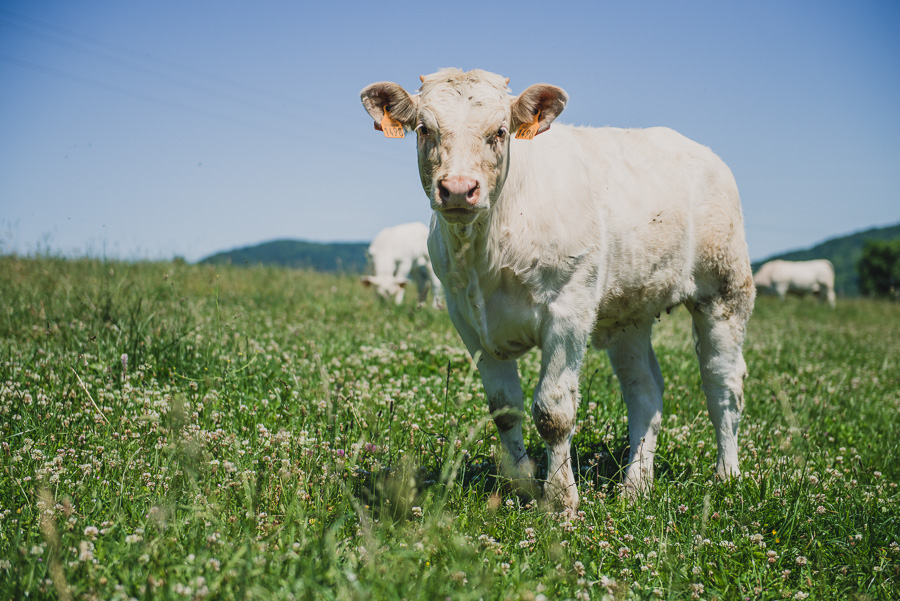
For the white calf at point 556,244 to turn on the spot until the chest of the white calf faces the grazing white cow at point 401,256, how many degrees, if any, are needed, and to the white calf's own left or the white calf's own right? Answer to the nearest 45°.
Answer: approximately 135° to the white calf's own right

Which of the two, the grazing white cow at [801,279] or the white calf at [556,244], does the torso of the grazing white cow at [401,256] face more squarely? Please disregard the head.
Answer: the white calf

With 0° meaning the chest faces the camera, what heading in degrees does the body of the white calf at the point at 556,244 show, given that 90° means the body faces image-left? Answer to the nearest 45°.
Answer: approximately 45°

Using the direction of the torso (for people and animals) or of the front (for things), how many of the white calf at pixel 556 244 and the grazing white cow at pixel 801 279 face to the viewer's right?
0

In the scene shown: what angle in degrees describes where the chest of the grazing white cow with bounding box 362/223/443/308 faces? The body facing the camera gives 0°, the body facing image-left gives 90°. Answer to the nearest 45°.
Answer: approximately 45°

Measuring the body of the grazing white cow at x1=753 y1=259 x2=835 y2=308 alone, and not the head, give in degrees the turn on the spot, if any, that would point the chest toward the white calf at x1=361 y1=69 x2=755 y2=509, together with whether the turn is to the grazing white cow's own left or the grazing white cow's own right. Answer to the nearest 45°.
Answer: approximately 90° to the grazing white cow's own left

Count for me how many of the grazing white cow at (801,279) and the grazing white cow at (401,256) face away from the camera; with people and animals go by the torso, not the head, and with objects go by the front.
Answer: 0

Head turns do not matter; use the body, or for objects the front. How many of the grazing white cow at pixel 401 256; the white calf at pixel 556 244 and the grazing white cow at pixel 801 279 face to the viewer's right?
0

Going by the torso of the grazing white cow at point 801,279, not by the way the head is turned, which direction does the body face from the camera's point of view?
to the viewer's left

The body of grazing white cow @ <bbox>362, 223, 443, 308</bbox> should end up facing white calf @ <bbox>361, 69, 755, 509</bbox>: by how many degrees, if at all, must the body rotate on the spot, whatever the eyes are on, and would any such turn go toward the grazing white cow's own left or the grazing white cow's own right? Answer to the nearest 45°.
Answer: approximately 45° to the grazing white cow's own left

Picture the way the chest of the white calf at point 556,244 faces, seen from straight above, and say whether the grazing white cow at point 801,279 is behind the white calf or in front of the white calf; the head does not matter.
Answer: behind
